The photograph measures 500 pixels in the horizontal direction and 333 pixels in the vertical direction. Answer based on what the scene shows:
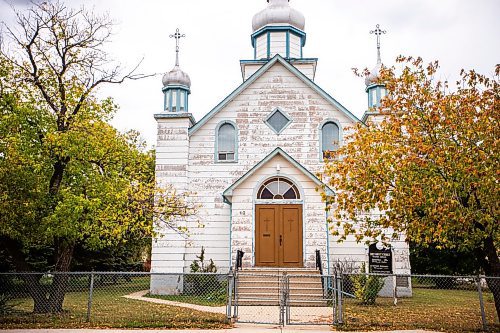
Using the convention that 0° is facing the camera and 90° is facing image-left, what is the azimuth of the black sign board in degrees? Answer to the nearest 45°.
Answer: approximately 0°

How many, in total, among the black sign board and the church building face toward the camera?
2

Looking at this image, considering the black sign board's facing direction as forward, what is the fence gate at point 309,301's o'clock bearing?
The fence gate is roughly at 1 o'clock from the black sign board.

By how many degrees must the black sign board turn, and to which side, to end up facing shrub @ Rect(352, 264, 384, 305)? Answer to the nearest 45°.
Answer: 0° — it already faces it

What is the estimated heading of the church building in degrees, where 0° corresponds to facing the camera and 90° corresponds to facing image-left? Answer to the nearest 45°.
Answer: approximately 0°

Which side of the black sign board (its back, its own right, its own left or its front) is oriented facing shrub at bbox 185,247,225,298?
right

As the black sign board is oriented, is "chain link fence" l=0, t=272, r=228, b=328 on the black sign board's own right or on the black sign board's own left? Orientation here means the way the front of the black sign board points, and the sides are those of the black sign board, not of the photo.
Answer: on the black sign board's own right
